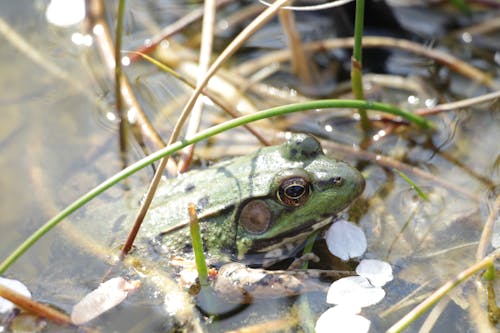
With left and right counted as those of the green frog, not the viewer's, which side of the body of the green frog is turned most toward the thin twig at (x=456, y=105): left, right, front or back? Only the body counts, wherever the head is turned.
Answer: front

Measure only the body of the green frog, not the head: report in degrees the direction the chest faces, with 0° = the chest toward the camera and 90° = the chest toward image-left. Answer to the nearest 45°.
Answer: approximately 270°

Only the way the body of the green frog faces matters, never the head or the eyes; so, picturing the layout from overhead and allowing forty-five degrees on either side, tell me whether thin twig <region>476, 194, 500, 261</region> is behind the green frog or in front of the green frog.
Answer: in front

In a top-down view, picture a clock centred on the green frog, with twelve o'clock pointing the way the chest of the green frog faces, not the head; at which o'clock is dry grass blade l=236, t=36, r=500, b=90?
The dry grass blade is roughly at 11 o'clock from the green frog.

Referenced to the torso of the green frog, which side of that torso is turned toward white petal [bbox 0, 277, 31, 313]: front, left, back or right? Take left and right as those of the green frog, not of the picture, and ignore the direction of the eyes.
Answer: back

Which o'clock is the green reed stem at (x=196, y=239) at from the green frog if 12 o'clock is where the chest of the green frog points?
The green reed stem is roughly at 4 o'clock from the green frog.
